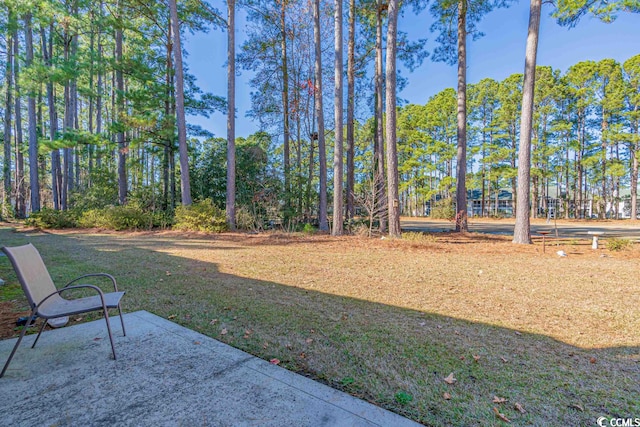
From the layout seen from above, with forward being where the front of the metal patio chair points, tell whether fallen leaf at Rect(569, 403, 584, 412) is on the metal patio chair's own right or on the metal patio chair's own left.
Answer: on the metal patio chair's own right

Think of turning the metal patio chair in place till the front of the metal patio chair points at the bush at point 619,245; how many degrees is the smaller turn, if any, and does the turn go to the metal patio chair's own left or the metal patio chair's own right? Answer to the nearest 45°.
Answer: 0° — it already faces it

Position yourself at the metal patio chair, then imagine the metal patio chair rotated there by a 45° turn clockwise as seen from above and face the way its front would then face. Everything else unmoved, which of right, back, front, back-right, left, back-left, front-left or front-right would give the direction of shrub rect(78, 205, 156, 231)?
back-left

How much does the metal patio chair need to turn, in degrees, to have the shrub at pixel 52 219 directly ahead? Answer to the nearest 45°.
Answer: approximately 90° to its left

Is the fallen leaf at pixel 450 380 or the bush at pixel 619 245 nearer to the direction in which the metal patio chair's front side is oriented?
the bush

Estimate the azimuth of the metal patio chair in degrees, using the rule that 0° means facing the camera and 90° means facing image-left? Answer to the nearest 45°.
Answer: approximately 270°

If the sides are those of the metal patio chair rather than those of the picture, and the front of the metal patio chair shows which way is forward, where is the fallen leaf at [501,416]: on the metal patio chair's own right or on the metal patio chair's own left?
on the metal patio chair's own right

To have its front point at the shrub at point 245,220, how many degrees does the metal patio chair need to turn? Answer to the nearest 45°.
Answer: approximately 45° to its left
